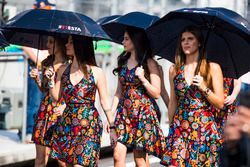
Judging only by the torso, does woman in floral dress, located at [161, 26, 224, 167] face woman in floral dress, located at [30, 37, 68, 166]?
no

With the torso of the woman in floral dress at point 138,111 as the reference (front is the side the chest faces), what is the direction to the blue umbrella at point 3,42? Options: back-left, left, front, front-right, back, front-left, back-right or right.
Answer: front-right

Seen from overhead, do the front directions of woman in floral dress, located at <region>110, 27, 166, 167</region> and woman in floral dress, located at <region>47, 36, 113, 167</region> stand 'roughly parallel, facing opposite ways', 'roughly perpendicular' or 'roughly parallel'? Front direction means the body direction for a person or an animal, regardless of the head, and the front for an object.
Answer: roughly parallel

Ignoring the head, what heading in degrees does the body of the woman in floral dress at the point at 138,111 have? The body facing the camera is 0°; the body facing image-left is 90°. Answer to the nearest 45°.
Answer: approximately 45°

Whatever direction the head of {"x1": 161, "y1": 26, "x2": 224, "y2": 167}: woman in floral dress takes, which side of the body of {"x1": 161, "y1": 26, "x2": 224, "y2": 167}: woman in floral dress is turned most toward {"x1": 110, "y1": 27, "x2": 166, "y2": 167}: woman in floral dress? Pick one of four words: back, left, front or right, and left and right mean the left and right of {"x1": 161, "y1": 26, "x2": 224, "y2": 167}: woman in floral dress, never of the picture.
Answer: right

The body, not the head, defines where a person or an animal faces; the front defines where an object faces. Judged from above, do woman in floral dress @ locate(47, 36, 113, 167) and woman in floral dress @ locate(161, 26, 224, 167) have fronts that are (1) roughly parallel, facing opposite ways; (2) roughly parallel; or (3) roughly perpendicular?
roughly parallel

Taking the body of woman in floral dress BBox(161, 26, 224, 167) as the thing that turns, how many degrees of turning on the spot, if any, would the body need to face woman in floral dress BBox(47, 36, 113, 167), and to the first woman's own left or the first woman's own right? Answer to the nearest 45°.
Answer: approximately 45° to the first woman's own right

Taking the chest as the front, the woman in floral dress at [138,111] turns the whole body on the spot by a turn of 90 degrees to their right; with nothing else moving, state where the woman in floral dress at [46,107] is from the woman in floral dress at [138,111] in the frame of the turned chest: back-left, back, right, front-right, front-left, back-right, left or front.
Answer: front-left

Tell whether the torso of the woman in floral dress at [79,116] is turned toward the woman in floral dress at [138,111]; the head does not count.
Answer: no

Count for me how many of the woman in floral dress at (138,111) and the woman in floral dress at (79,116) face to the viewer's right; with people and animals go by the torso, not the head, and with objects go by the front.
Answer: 0

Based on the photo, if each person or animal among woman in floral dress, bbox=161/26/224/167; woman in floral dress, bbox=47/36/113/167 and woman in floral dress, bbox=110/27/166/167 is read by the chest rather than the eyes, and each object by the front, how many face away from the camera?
0

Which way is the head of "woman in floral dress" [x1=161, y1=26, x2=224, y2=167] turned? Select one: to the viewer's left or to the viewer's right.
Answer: to the viewer's left

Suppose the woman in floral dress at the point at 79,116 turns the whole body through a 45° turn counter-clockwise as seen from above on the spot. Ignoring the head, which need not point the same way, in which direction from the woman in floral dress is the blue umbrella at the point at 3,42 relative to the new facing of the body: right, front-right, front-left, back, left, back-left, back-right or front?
back-right

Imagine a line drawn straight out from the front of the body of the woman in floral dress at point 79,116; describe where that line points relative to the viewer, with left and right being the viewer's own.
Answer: facing the viewer and to the left of the viewer

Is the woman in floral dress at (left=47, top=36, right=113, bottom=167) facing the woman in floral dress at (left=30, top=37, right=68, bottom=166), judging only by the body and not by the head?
no
